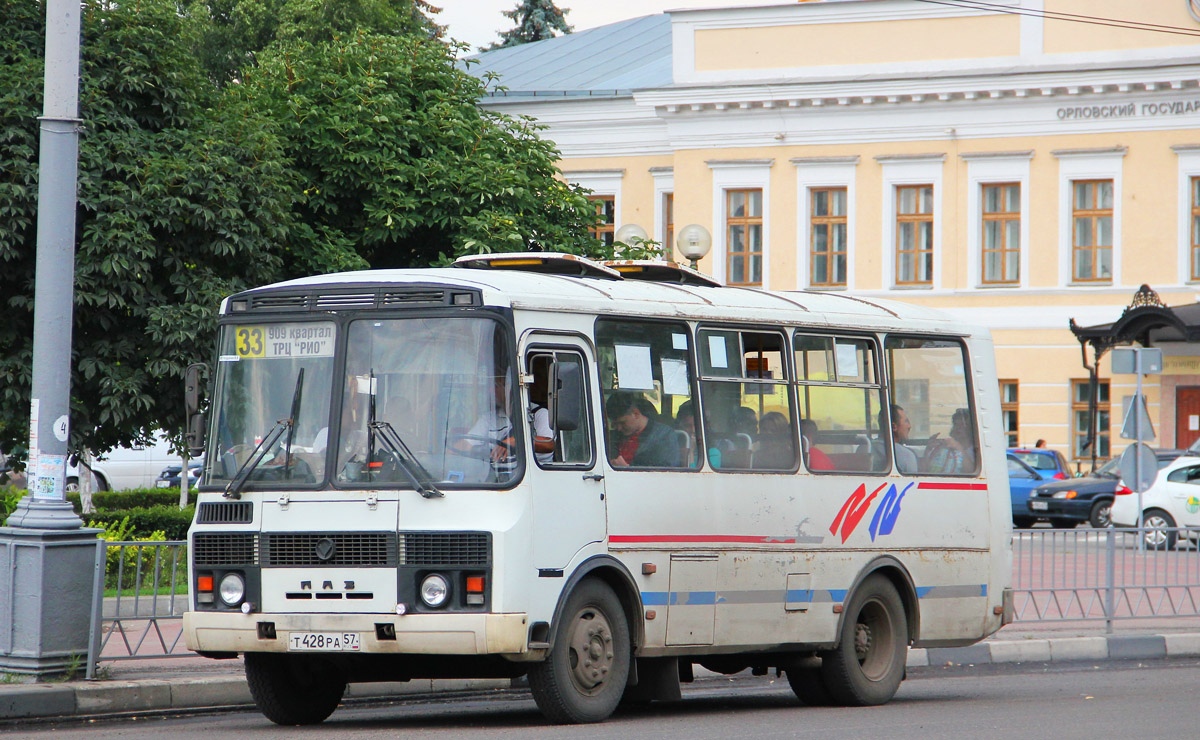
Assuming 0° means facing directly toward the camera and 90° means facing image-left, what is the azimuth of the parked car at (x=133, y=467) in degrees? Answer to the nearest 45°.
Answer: approximately 90°

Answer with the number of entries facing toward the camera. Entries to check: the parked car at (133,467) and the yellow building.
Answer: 1

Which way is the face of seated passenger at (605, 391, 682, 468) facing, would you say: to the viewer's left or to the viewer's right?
to the viewer's left

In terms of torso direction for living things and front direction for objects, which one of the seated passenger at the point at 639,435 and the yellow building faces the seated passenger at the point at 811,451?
the yellow building

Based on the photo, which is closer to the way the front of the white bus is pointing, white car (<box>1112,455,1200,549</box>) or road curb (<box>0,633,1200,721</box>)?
the road curb

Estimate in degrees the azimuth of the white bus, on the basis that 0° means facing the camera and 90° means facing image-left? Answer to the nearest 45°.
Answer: approximately 45°

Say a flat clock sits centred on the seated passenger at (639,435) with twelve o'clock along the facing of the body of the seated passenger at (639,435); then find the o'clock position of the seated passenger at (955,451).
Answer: the seated passenger at (955,451) is roughly at 6 o'clock from the seated passenger at (639,435).

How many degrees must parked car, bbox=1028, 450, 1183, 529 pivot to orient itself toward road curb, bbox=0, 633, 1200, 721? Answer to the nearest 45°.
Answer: approximately 45° to its left

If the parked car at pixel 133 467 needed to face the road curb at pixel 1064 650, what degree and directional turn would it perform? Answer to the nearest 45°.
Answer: approximately 90° to its left

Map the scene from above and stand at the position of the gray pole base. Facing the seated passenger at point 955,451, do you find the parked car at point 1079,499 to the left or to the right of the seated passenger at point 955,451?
left

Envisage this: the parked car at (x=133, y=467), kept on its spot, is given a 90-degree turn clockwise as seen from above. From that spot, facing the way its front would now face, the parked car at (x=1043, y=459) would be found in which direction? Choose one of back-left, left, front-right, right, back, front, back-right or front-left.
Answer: back-right
